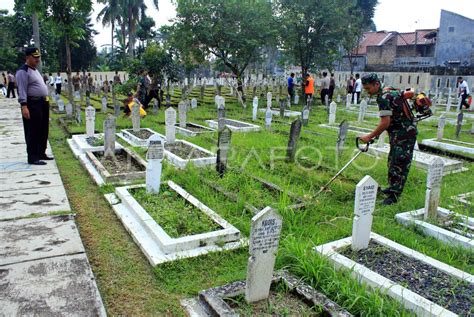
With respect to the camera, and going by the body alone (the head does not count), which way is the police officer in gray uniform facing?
to the viewer's right

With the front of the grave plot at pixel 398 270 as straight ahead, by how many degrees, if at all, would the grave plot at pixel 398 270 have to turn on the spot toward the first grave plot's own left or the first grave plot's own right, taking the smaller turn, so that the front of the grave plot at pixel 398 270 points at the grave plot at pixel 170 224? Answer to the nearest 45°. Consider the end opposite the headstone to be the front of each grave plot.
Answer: approximately 135° to the first grave plot's own right

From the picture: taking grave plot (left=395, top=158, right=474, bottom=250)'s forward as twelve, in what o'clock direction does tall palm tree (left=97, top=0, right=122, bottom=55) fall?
The tall palm tree is roughly at 6 o'clock from the grave plot.

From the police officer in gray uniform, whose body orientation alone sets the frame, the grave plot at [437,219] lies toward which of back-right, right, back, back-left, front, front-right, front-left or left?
front-right

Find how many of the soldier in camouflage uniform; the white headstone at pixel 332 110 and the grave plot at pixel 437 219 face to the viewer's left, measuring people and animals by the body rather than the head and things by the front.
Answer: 1

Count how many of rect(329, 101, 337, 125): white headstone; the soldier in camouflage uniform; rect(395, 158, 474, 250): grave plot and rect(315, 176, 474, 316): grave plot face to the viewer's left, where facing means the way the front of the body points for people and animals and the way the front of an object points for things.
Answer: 1

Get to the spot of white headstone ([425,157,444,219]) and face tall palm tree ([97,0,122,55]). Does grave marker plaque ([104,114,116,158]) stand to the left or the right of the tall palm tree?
left

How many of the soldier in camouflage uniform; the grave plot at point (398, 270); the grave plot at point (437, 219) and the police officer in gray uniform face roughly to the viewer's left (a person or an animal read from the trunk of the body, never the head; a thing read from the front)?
1

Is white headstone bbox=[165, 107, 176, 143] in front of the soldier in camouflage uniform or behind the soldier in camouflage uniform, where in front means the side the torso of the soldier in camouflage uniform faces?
in front

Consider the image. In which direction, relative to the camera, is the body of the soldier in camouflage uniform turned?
to the viewer's left

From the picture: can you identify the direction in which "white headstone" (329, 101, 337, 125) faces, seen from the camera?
facing the viewer and to the right of the viewer

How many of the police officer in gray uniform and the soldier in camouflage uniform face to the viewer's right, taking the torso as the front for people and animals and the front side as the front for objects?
1

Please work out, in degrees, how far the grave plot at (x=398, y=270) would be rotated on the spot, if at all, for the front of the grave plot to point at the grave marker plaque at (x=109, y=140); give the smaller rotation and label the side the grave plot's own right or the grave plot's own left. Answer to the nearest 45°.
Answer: approximately 180°

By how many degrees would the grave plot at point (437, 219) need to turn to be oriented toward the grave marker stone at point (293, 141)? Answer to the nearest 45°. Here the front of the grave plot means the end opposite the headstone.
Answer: approximately 180°

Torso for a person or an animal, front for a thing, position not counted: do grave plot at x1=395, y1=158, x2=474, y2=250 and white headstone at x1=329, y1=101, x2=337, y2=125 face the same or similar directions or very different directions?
same or similar directions

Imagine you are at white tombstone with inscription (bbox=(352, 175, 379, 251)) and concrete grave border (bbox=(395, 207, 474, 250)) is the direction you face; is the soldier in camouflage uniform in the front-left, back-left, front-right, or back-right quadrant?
front-left

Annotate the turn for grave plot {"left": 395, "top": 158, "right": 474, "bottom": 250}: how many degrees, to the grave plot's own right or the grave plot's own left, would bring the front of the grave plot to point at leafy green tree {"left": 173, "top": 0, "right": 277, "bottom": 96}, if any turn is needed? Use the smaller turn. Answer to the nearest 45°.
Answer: approximately 180°

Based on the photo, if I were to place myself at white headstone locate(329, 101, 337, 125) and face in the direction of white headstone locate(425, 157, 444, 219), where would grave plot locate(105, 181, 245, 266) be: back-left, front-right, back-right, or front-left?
front-right

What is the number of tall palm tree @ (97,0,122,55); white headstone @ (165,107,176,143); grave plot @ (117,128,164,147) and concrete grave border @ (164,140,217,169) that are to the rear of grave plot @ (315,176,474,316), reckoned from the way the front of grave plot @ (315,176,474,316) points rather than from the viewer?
4

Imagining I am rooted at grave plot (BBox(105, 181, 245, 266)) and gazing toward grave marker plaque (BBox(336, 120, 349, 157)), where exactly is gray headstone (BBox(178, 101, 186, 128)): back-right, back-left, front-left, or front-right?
front-left

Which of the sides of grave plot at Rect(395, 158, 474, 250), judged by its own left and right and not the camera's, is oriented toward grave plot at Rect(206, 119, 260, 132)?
back

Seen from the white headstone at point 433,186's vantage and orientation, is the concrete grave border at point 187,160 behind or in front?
behind
